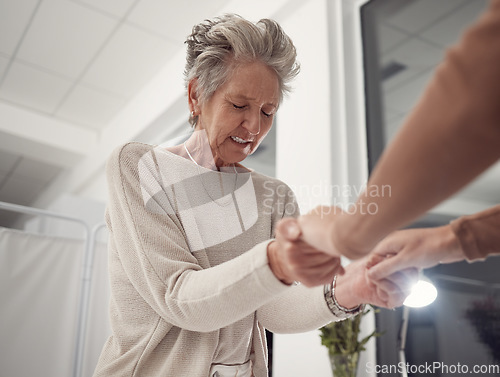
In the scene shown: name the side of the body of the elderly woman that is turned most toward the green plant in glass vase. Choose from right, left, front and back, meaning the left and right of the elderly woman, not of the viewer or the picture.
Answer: left

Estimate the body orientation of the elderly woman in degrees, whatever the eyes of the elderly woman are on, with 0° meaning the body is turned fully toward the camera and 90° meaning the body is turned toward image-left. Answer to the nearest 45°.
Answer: approximately 315°
